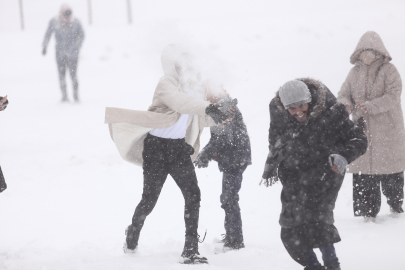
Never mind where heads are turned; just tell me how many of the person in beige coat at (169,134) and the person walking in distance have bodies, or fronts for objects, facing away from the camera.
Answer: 0

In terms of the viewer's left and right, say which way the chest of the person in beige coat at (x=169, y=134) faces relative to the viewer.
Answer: facing the viewer and to the right of the viewer

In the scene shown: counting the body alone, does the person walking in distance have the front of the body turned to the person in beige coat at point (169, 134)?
yes

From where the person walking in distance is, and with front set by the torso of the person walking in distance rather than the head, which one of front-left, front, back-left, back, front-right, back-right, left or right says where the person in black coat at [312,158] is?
front

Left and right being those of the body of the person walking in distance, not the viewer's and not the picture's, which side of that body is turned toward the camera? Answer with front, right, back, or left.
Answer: front

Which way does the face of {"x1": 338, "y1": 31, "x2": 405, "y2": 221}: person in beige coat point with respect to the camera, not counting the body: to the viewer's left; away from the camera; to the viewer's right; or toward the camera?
toward the camera

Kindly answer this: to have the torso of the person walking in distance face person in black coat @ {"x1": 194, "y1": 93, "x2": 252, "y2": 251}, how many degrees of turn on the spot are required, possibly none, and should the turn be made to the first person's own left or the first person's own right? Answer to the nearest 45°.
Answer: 0° — they already face them

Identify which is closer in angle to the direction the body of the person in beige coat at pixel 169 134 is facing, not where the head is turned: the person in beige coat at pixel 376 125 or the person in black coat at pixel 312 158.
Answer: the person in black coat

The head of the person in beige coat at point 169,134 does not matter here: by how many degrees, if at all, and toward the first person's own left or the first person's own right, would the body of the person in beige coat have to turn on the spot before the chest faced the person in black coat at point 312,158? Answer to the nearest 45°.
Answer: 0° — they already face them

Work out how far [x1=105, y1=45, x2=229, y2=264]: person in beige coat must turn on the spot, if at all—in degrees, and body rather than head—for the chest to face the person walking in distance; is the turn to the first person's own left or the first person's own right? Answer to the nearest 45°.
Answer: approximately 135° to the first person's own left

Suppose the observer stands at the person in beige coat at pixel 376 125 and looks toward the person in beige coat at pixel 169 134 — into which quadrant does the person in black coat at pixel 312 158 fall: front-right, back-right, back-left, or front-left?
front-left

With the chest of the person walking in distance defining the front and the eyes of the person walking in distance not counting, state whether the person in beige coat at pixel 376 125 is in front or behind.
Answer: in front
